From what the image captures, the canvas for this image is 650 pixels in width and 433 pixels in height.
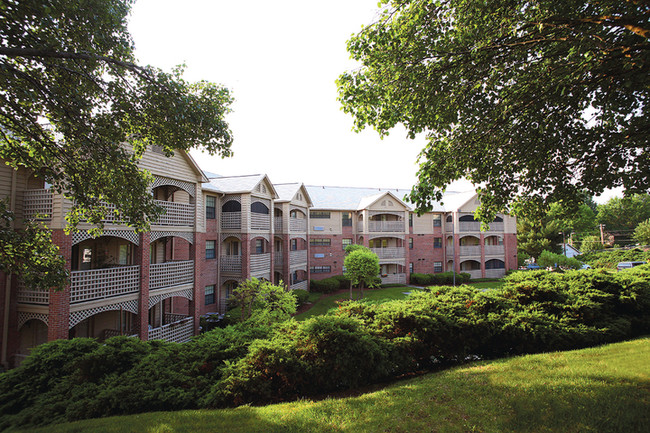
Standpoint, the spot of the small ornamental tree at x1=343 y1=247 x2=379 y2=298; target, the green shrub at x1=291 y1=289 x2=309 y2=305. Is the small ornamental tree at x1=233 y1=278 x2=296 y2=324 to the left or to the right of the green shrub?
left
